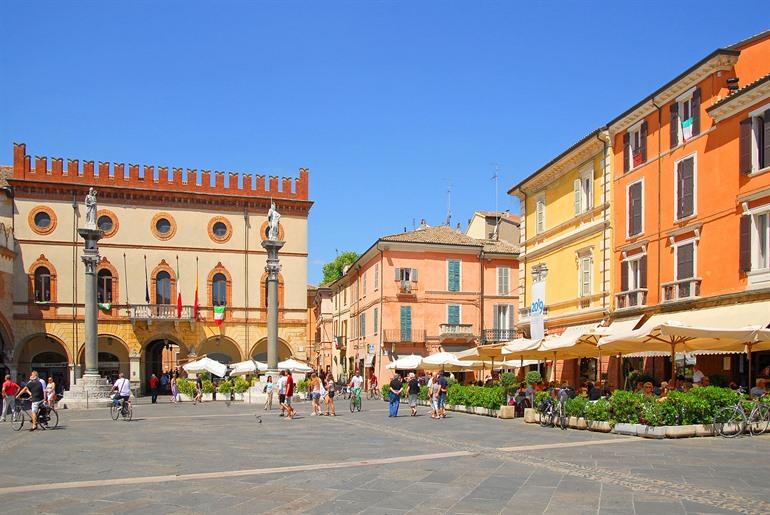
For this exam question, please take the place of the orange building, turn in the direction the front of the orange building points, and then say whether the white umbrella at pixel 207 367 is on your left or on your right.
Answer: on your right

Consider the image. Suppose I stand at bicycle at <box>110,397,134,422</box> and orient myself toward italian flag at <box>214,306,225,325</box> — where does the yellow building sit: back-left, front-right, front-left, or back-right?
front-right

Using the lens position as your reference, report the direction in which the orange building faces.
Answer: facing the viewer and to the left of the viewer

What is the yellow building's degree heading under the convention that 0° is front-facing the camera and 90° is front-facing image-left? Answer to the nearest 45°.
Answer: approximately 45°

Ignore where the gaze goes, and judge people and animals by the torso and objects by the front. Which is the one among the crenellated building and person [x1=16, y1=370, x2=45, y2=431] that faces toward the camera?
the crenellated building

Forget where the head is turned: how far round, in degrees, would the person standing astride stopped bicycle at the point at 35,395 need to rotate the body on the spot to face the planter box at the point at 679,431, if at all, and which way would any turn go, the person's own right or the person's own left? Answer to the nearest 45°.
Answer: approximately 135° to the person's own left

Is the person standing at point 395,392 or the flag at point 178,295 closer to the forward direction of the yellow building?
the person standing

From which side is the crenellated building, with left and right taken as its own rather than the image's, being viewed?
front
